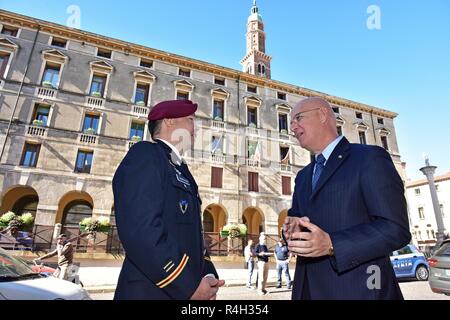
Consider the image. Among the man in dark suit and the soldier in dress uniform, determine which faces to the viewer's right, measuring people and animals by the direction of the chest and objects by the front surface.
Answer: the soldier in dress uniform

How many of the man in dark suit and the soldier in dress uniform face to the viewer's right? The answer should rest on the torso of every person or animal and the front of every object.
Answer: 1

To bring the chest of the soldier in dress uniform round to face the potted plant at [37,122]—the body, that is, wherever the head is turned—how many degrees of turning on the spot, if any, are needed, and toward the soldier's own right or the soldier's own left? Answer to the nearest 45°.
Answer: approximately 135° to the soldier's own left

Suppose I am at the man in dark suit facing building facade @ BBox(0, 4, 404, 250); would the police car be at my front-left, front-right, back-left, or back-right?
front-right

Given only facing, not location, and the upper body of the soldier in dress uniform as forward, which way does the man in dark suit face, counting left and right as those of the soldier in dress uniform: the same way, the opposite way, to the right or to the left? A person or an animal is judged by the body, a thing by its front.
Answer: the opposite way

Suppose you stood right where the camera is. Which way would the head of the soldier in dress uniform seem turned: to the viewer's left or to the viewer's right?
to the viewer's right

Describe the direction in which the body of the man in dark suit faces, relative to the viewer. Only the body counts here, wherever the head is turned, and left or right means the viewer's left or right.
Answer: facing the viewer and to the left of the viewer

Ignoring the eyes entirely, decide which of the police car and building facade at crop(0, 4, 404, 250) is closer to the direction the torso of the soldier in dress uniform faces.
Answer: the police car

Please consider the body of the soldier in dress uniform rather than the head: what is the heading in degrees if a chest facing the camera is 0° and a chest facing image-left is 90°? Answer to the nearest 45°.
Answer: approximately 270°

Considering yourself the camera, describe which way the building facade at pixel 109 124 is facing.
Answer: facing the viewer and to the right of the viewer

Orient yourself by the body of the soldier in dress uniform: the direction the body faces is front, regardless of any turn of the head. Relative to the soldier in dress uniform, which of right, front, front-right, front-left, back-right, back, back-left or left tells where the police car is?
front-left

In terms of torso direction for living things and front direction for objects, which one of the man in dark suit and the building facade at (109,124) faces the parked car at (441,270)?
the building facade

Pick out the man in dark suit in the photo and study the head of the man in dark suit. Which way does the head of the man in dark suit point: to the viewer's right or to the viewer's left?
to the viewer's left
